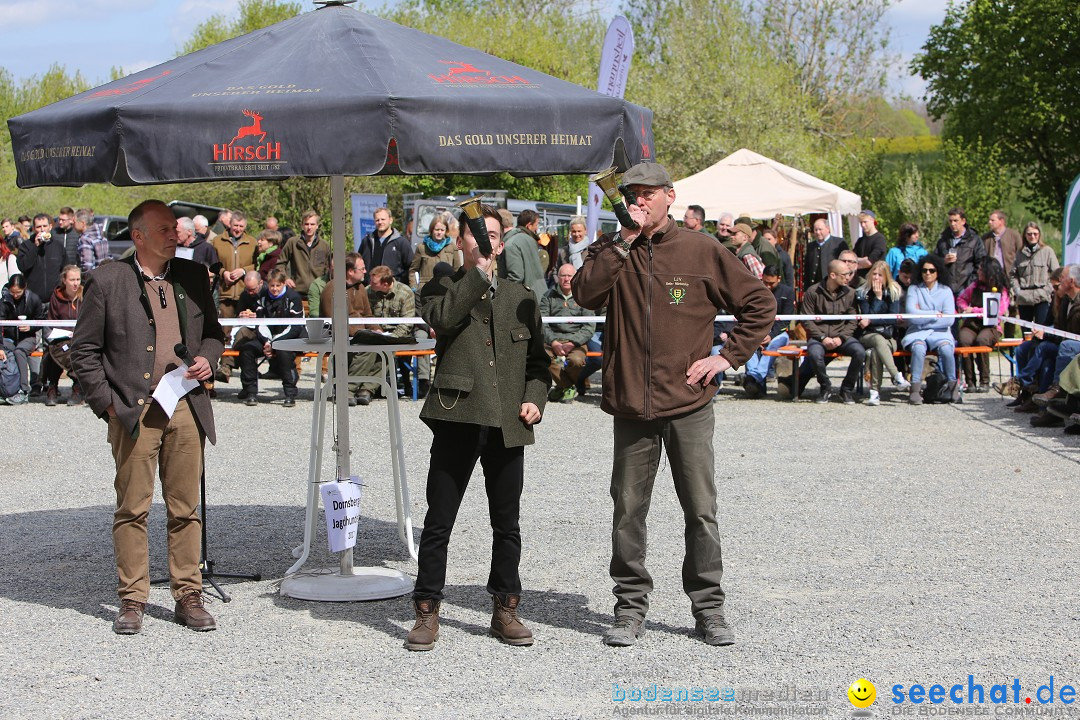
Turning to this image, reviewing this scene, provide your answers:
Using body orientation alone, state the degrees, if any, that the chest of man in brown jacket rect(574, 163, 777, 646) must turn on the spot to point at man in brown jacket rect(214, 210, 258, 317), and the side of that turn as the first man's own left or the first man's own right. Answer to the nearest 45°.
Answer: approximately 135° to the first man's own right

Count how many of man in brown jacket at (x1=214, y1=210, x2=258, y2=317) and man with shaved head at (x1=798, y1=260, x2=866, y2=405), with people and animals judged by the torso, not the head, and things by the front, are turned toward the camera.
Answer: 2

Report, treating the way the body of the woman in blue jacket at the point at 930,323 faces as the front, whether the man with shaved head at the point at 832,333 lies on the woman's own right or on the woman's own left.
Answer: on the woman's own right

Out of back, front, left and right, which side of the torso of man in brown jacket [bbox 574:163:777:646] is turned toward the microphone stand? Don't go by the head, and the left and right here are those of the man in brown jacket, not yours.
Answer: right

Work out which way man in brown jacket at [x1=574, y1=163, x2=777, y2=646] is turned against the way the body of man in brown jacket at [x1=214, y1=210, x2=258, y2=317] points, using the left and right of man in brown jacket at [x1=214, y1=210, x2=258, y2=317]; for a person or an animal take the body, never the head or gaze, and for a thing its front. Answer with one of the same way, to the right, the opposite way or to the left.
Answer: the same way

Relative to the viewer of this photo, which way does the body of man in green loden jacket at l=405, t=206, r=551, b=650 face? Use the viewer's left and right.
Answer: facing the viewer

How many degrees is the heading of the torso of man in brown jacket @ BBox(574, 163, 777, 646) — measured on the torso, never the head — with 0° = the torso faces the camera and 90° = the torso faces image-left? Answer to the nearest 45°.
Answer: approximately 0°

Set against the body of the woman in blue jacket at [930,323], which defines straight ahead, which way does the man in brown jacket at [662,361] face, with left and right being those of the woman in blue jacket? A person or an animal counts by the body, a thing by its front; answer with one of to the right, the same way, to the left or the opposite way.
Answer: the same way

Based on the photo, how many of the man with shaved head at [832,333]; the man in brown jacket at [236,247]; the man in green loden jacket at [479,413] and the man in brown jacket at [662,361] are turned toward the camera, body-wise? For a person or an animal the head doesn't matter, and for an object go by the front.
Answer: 4

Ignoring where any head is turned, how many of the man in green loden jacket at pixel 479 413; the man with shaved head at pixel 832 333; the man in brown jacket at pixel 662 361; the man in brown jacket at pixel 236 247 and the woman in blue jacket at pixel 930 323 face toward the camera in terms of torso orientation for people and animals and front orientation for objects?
5

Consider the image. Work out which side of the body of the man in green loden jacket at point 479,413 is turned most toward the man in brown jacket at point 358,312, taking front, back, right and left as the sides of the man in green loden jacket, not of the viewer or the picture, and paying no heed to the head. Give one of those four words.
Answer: back

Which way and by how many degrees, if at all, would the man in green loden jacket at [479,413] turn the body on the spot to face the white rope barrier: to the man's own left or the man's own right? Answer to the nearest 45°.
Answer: approximately 180°

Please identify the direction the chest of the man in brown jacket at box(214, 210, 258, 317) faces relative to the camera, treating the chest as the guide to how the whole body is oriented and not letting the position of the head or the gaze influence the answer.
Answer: toward the camera

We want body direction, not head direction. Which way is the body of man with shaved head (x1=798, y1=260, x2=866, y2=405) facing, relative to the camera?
toward the camera

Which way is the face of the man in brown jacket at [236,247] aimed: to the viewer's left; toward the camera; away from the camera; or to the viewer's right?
toward the camera

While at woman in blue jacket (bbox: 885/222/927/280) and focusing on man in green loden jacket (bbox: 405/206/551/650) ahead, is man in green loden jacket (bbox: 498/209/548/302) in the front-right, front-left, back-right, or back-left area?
front-right
